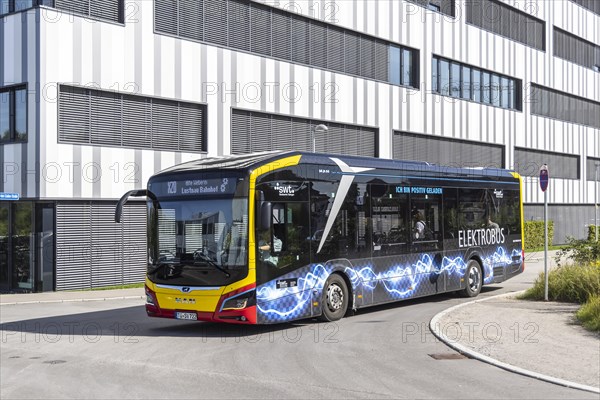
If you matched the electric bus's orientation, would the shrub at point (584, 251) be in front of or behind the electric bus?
behind

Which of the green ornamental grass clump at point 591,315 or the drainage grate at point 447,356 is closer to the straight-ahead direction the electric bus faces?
the drainage grate

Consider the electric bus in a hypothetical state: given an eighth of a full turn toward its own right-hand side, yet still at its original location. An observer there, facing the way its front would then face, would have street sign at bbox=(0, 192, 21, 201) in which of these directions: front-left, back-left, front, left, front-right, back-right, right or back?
front-right

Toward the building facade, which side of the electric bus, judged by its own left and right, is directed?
right

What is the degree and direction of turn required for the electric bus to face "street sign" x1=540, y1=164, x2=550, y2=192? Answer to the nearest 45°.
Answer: approximately 180°

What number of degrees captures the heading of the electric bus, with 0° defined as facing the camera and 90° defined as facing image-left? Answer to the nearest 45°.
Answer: approximately 45°

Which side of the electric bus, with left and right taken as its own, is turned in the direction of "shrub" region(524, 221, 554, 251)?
back

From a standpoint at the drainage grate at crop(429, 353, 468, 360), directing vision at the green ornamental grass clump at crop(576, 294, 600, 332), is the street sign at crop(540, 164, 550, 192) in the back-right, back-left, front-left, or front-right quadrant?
front-left

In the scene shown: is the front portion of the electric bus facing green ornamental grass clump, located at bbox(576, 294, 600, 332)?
no

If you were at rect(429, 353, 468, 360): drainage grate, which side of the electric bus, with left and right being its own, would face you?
left

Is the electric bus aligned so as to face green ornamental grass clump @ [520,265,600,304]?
no

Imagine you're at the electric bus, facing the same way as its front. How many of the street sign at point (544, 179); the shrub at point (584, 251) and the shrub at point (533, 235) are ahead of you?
0
